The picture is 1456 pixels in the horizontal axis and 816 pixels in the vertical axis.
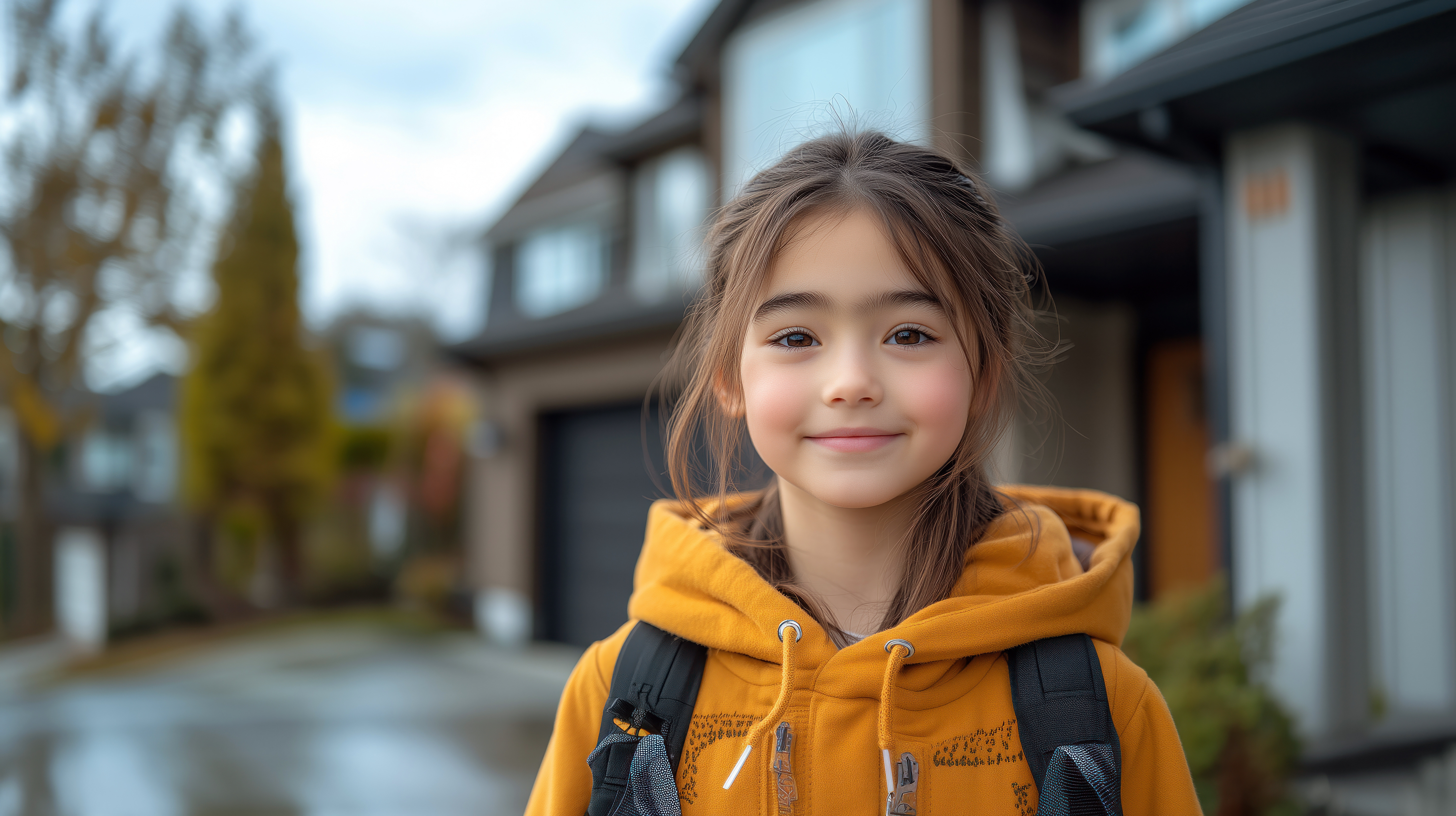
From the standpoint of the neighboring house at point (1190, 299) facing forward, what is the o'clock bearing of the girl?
The girl is roughly at 11 o'clock from the neighboring house.

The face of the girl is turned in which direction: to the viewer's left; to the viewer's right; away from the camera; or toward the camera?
toward the camera

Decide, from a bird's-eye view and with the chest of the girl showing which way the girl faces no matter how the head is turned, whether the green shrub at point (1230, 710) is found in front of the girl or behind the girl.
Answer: behind

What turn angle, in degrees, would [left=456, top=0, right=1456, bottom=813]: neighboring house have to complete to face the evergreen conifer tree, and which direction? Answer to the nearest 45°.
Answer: approximately 90° to its right

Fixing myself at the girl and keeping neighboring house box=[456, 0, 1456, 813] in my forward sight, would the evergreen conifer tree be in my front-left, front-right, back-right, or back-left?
front-left

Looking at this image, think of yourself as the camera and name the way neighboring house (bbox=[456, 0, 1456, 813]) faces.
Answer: facing the viewer and to the left of the viewer

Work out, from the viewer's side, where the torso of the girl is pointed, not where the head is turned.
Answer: toward the camera

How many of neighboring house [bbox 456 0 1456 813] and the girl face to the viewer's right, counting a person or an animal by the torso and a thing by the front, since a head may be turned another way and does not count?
0
